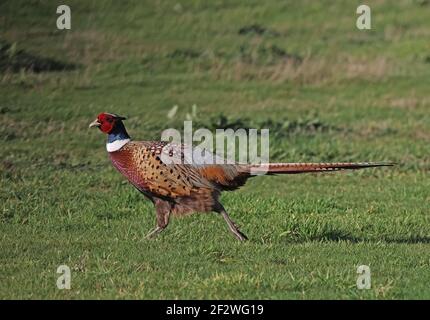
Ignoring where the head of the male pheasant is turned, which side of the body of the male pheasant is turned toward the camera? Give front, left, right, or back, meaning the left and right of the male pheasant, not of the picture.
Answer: left
